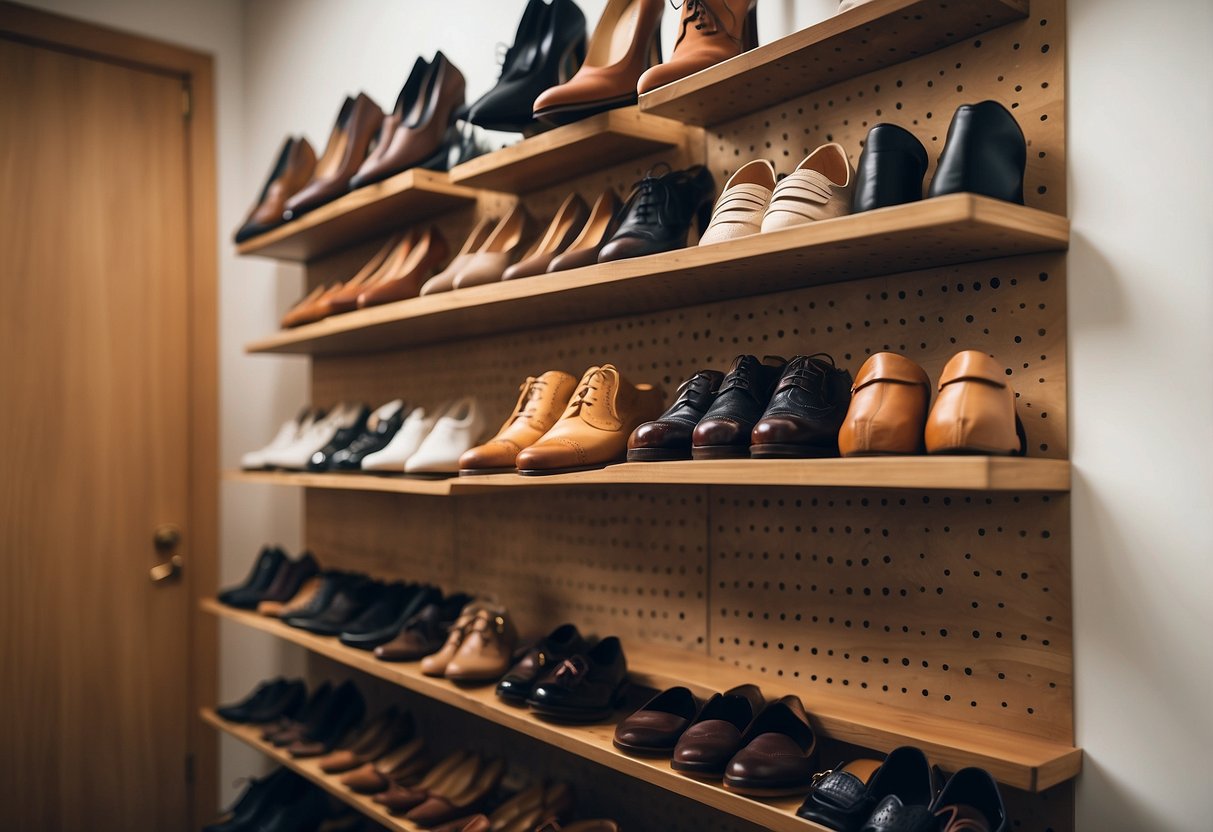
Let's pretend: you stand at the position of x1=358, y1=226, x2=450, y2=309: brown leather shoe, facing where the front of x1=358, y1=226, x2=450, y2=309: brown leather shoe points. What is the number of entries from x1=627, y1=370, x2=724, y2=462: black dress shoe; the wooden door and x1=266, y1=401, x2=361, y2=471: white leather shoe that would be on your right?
2

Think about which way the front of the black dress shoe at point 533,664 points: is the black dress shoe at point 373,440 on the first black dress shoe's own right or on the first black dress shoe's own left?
on the first black dress shoe's own right

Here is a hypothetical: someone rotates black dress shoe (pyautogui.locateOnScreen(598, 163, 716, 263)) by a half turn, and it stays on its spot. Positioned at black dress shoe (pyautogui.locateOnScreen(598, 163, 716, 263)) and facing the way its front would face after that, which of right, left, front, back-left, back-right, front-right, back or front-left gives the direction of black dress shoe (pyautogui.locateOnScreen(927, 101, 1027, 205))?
right

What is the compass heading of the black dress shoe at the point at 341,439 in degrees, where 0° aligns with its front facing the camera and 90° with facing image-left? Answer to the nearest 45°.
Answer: approximately 45°

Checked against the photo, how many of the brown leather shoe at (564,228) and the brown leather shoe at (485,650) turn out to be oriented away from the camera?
0

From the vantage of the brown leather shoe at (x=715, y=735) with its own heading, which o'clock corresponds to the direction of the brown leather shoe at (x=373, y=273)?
the brown leather shoe at (x=373, y=273) is roughly at 3 o'clock from the brown leather shoe at (x=715, y=735).

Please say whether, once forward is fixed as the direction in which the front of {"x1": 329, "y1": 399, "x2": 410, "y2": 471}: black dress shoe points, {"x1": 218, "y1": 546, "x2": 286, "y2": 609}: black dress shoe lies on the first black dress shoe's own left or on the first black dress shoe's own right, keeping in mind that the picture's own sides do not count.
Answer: on the first black dress shoe's own right

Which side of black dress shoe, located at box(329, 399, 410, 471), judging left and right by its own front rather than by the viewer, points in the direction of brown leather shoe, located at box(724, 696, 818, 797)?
left

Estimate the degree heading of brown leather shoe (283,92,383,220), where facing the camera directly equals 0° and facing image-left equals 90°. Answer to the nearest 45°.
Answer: approximately 45°

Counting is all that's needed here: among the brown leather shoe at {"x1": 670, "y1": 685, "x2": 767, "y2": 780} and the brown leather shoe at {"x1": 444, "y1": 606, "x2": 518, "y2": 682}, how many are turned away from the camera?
0

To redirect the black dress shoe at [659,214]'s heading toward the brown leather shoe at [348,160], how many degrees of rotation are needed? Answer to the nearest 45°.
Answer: approximately 90° to its right

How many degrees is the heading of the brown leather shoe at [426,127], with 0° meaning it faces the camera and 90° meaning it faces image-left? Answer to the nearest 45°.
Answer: approximately 45°
